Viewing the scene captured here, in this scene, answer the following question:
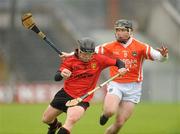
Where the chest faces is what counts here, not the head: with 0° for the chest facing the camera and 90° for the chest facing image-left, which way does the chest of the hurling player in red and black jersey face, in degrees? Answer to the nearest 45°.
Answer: approximately 0°
